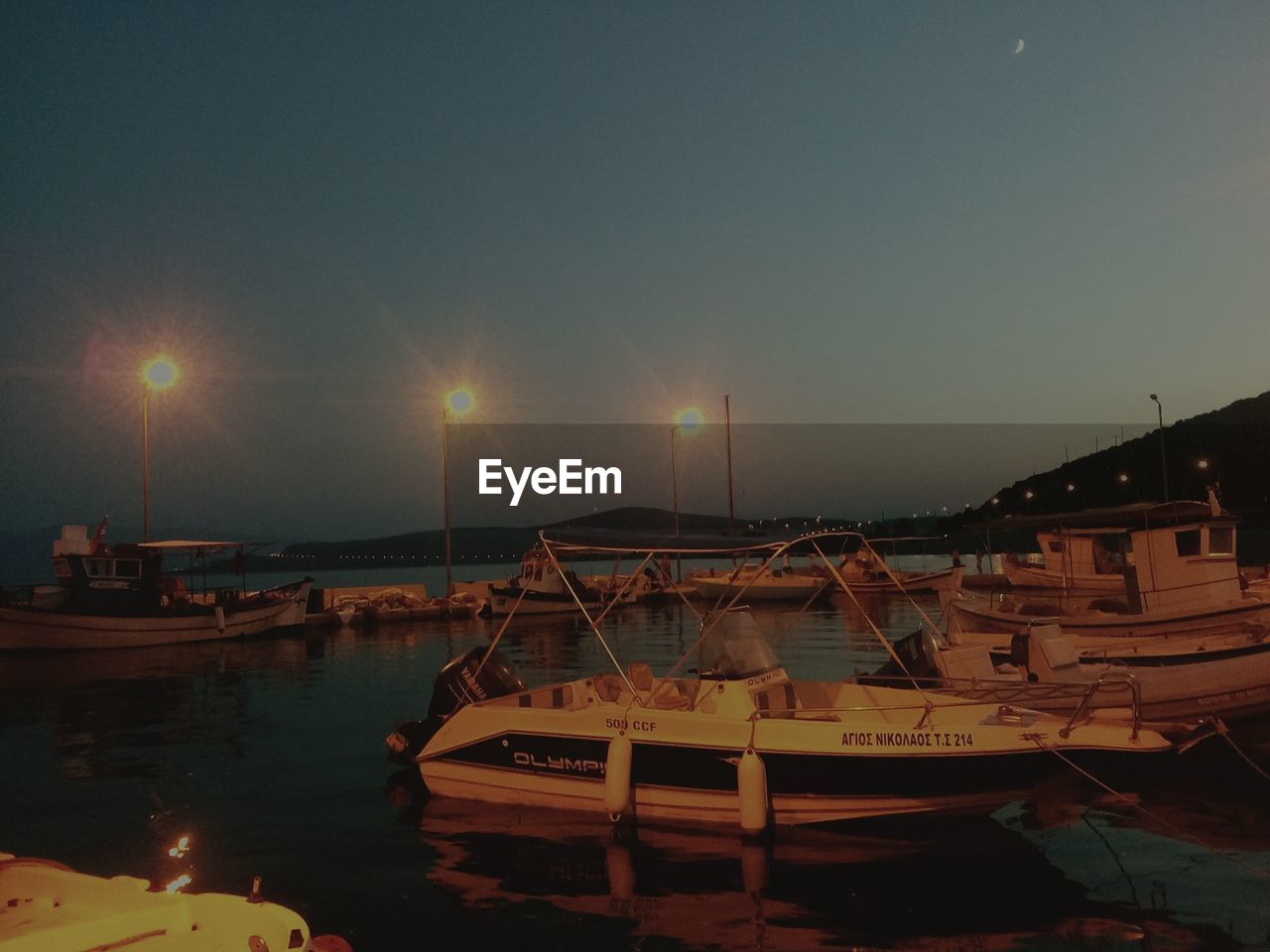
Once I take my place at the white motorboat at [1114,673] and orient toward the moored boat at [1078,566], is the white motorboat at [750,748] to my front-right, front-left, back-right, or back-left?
back-left

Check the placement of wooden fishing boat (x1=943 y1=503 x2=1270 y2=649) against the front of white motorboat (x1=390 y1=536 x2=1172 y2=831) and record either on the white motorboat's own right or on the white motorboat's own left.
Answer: on the white motorboat's own left

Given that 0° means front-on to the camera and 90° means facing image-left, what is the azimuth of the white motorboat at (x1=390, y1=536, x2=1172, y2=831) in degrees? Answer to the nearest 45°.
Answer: approximately 270°
